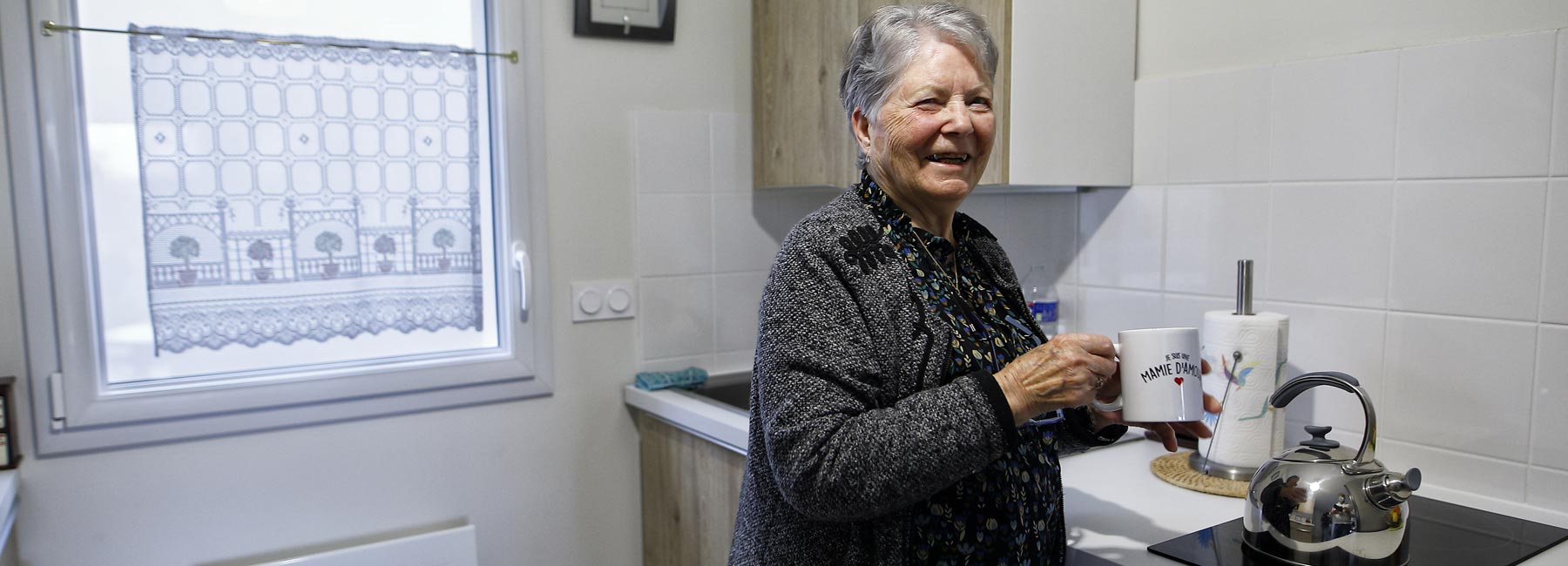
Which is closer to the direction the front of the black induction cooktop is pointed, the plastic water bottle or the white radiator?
the white radiator

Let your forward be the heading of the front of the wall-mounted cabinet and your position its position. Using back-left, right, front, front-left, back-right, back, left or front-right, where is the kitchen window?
right

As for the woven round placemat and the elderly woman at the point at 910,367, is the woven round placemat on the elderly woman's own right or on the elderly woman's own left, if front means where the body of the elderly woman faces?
on the elderly woman's own left

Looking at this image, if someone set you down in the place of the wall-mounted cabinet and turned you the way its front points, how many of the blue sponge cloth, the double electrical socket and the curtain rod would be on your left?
0

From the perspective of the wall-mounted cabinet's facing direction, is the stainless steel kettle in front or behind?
in front

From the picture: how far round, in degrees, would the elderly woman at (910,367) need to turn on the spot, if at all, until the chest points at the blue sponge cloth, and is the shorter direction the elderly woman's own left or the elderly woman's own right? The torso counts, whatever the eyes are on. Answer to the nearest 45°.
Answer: approximately 180°

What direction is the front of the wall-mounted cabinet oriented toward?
toward the camera

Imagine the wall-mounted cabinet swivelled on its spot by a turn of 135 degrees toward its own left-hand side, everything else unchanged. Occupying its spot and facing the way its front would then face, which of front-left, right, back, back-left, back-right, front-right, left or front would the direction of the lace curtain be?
back-left

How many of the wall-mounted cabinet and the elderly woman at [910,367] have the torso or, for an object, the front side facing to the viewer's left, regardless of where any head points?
0

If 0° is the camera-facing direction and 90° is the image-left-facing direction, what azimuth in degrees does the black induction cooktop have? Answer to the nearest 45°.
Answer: approximately 45°

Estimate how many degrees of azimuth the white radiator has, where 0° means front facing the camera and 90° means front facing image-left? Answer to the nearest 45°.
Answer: approximately 315°

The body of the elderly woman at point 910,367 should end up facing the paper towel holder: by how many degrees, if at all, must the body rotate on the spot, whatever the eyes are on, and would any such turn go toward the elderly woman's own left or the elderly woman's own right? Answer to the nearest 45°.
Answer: approximately 90° to the elderly woman's own left
